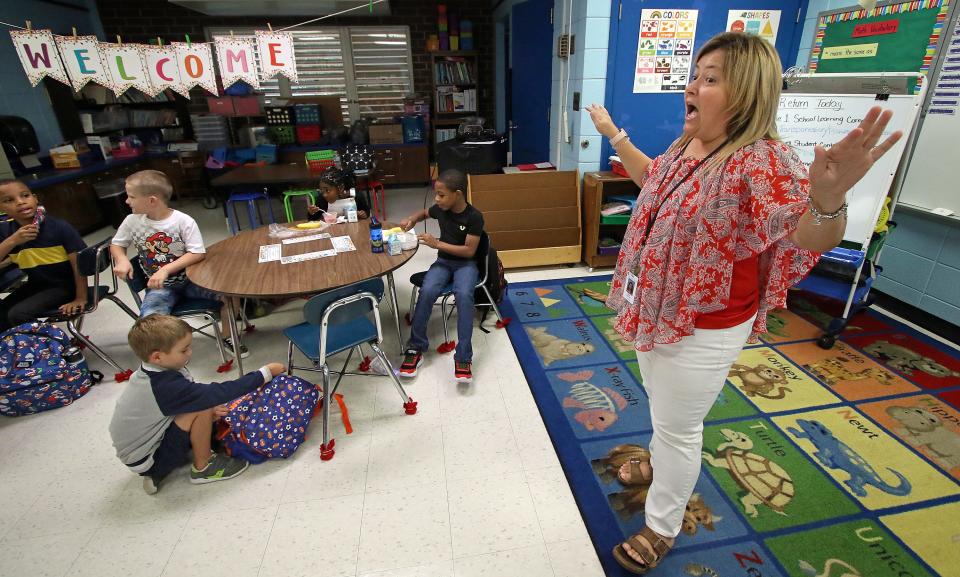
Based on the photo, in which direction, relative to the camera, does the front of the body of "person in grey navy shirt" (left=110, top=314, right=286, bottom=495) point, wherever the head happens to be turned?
to the viewer's right

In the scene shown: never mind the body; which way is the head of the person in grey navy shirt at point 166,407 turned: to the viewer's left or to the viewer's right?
to the viewer's right

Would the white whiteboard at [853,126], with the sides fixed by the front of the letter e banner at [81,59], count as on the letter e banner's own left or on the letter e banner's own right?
on the letter e banner's own left

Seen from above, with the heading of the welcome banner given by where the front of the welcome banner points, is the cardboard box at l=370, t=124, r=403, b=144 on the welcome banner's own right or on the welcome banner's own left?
on the welcome banner's own left

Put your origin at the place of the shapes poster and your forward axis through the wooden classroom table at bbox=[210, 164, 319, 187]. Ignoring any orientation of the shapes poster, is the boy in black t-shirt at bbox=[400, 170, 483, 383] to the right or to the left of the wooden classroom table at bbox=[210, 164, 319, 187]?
left

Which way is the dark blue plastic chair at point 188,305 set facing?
to the viewer's right

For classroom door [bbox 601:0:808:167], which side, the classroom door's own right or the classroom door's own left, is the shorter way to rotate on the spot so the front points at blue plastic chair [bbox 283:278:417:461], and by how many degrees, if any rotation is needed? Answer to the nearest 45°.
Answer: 0° — it already faces it

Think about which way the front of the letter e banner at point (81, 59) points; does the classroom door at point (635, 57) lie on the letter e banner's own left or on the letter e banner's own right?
on the letter e banner's own left
